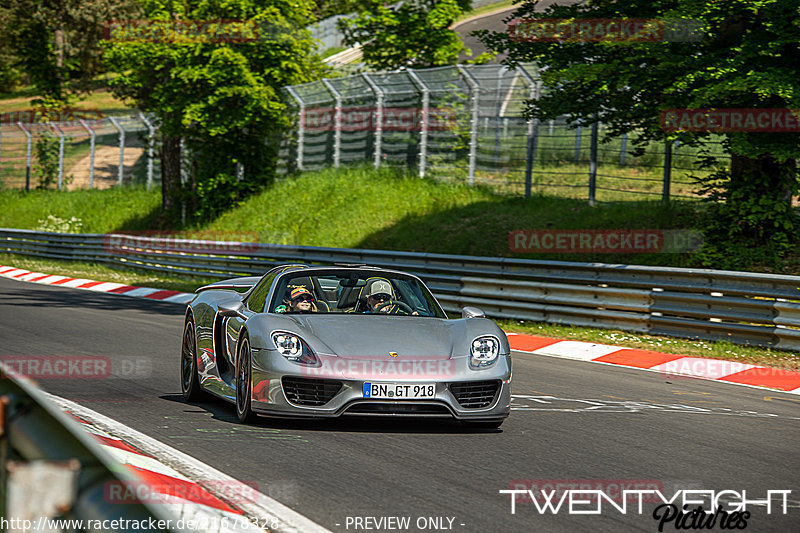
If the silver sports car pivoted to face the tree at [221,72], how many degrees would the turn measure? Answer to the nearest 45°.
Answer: approximately 180°

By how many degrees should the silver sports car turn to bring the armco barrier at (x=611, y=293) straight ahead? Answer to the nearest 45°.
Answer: approximately 135° to its left

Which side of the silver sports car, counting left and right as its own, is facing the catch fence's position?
back

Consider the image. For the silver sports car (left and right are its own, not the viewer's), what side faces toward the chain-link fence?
back

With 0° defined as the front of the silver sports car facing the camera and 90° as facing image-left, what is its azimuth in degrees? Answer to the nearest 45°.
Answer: approximately 0°

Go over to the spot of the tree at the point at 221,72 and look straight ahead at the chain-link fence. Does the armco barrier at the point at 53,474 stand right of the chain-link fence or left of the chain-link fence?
right

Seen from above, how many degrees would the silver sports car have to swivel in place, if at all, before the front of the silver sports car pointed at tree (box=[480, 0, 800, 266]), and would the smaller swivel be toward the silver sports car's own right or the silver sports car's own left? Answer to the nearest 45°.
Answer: approximately 135° to the silver sports car's own left
